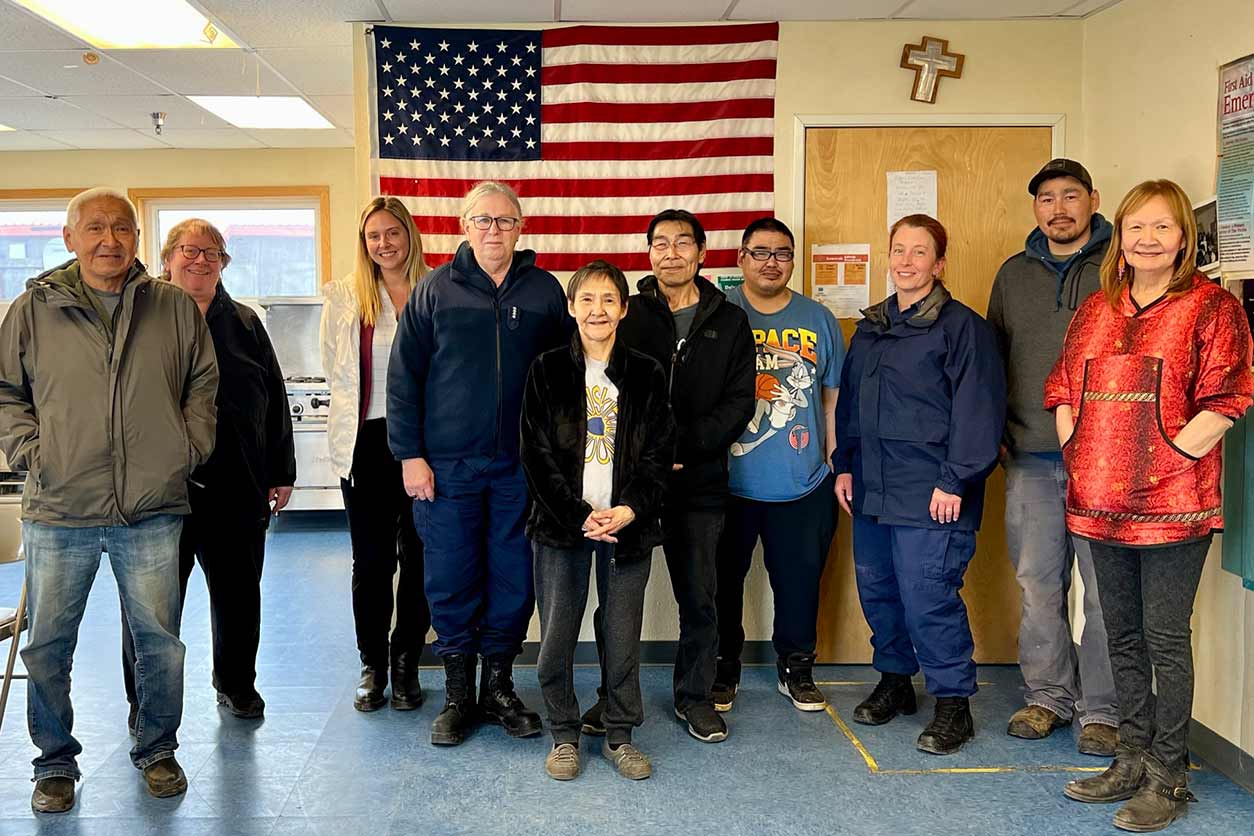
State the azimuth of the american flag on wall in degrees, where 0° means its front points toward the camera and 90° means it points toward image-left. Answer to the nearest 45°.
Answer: approximately 0°

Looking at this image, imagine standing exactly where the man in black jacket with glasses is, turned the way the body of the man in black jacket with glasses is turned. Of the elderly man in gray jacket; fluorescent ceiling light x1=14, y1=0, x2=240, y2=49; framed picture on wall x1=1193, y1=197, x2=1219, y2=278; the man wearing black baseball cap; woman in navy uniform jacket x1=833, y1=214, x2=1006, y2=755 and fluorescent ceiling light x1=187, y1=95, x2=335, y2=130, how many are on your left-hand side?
3

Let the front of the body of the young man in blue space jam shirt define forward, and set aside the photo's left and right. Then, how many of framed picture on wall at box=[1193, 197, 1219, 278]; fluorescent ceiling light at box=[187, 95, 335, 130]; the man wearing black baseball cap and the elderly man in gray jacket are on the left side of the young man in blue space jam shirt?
2

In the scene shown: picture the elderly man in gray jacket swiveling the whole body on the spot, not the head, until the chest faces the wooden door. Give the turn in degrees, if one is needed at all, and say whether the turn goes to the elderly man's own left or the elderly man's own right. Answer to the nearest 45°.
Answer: approximately 90° to the elderly man's own left

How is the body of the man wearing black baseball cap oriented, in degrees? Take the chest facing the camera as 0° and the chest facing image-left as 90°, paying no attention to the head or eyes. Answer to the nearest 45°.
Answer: approximately 0°

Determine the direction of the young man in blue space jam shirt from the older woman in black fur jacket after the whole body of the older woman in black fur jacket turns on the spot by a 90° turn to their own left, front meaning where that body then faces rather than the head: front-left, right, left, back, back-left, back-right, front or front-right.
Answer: front-left

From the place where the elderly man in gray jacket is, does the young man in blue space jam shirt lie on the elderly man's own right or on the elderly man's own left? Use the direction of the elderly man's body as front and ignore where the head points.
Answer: on the elderly man's own left
